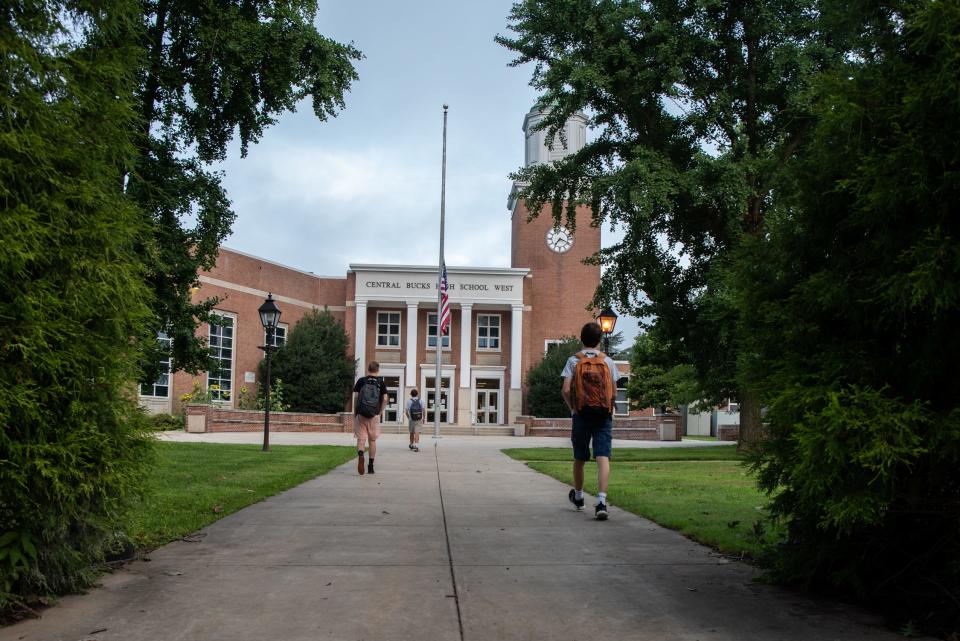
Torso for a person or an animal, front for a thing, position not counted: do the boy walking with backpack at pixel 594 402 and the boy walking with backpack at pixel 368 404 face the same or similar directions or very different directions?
same or similar directions

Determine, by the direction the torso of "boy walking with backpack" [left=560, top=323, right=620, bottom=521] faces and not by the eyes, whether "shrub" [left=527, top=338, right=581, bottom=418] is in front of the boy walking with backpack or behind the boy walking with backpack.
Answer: in front

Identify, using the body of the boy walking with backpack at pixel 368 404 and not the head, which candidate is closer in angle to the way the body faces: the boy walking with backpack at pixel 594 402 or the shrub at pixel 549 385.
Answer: the shrub

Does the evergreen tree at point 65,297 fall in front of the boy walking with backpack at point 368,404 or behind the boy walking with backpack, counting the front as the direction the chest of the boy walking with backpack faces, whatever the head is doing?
behind

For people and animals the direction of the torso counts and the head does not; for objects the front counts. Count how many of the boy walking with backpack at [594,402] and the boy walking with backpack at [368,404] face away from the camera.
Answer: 2

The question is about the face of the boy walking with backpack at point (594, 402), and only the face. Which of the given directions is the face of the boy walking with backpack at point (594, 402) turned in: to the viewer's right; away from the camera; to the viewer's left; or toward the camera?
away from the camera

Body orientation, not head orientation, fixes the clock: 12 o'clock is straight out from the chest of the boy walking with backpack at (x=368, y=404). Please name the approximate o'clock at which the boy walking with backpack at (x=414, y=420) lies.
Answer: the boy walking with backpack at (x=414, y=420) is roughly at 12 o'clock from the boy walking with backpack at (x=368, y=404).

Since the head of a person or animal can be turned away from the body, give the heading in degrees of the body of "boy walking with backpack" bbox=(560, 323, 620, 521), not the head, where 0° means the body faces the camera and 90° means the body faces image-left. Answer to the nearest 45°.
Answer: approximately 180°

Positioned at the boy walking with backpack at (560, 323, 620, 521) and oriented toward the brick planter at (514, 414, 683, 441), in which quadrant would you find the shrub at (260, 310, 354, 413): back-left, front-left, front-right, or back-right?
front-left

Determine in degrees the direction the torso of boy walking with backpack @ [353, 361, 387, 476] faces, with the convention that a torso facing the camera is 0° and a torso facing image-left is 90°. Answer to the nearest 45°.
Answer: approximately 180°
